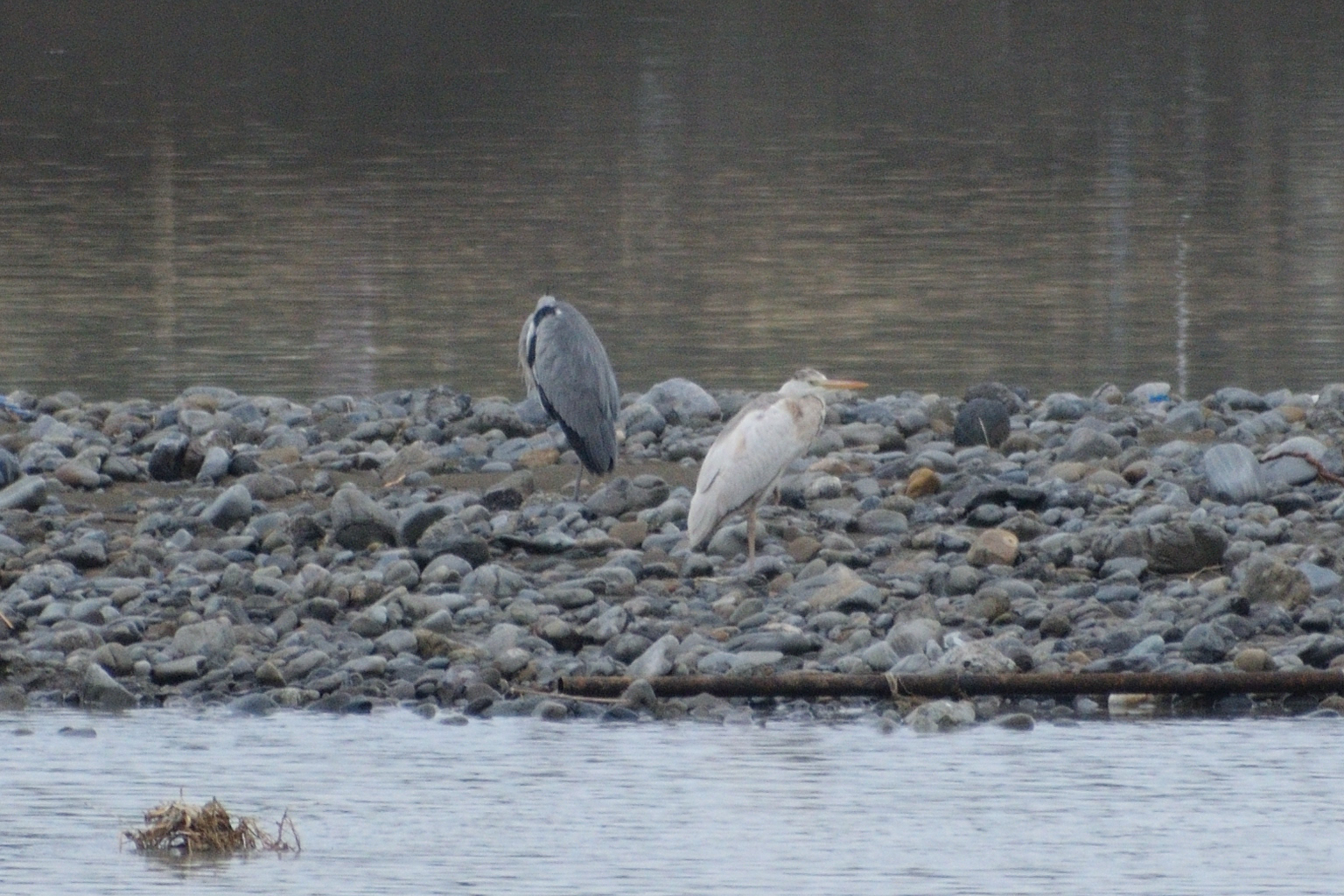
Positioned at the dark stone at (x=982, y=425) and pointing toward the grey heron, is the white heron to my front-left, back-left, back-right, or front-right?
front-left

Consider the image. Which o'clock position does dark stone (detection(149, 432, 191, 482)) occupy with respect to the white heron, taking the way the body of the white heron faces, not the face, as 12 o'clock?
The dark stone is roughly at 7 o'clock from the white heron.

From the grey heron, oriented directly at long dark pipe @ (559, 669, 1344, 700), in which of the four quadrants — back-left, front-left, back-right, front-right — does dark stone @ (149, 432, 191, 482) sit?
back-right

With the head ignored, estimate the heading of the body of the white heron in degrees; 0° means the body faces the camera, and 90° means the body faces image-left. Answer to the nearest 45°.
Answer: approximately 270°

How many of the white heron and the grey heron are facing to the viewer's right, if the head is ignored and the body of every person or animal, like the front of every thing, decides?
1

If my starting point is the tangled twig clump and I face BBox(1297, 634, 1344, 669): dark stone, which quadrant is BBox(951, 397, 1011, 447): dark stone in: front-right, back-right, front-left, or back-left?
front-left

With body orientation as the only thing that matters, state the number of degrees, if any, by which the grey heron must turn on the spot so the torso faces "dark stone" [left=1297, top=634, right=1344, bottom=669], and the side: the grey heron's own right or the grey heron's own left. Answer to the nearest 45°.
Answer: approximately 180°

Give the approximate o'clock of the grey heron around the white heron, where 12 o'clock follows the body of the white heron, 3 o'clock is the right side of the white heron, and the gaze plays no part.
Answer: The grey heron is roughly at 8 o'clock from the white heron.

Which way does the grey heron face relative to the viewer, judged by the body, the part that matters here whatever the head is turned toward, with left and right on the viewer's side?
facing away from the viewer and to the left of the viewer

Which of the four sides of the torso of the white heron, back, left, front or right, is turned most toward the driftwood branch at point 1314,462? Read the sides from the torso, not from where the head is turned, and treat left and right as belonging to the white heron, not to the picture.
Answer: front

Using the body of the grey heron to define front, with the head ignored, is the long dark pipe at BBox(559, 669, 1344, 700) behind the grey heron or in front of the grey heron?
behind

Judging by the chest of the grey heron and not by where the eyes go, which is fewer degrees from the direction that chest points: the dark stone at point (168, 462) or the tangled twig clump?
the dark stone
